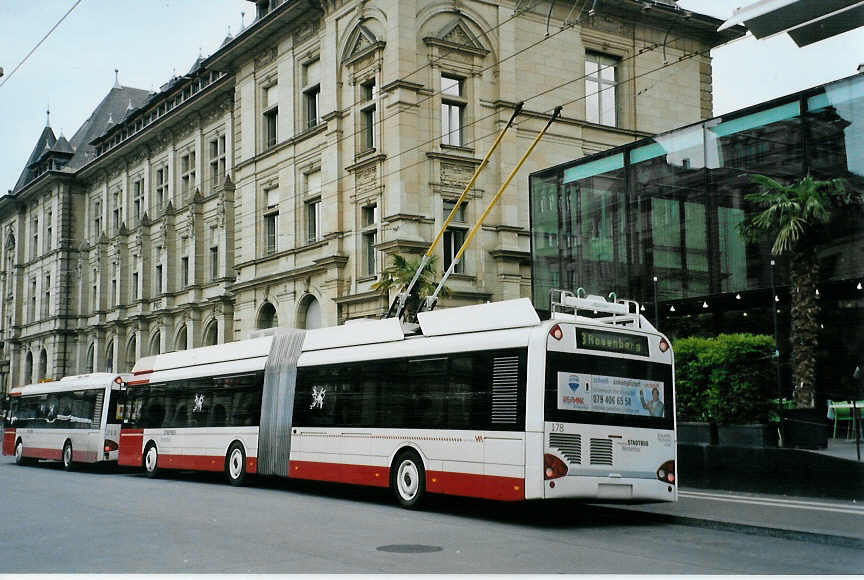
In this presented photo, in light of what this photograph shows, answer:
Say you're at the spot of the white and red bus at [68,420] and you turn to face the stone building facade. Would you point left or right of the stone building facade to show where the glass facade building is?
right

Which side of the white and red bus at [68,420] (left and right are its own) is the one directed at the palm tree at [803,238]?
back

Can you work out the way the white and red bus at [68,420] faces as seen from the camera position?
facing away from the viewer and to the left of the viewer

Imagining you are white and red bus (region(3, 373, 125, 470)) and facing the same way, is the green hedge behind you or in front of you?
behind

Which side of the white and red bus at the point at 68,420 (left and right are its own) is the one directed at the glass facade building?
back

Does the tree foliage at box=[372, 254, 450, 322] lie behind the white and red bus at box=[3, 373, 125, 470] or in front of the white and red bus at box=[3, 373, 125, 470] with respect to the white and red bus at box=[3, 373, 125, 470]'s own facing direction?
behind

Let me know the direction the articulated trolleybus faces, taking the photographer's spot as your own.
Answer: facing away from the viewer and to the left of the viewer
